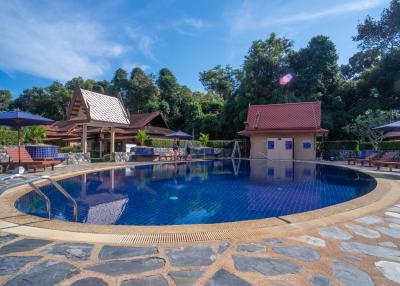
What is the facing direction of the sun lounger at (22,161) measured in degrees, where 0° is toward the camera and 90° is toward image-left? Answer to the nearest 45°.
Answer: approximately 270°

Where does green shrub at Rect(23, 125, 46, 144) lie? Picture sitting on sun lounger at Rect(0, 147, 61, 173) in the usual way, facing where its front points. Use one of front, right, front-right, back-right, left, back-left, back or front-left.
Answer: left
